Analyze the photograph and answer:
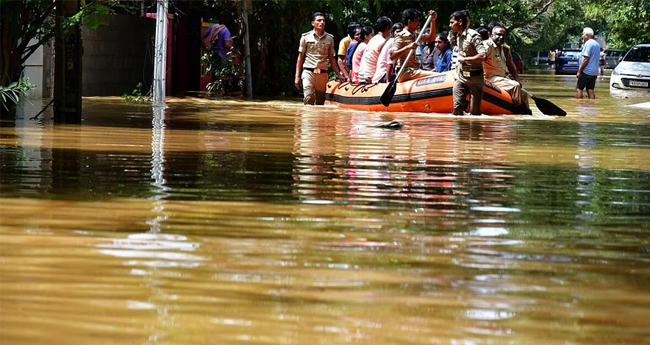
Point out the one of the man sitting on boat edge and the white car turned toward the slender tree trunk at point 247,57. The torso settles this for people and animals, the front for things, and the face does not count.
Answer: the white car

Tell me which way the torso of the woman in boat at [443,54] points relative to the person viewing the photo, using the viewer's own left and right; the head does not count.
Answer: facing the viewer and to the left of the viewer

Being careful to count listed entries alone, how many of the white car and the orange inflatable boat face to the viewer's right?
0

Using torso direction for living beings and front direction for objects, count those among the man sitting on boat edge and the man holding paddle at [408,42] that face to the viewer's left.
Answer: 0

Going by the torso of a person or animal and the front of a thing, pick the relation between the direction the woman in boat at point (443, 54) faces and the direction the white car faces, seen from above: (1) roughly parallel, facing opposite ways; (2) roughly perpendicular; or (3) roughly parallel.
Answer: roughly parallel

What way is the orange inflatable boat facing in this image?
to the viewer's left
